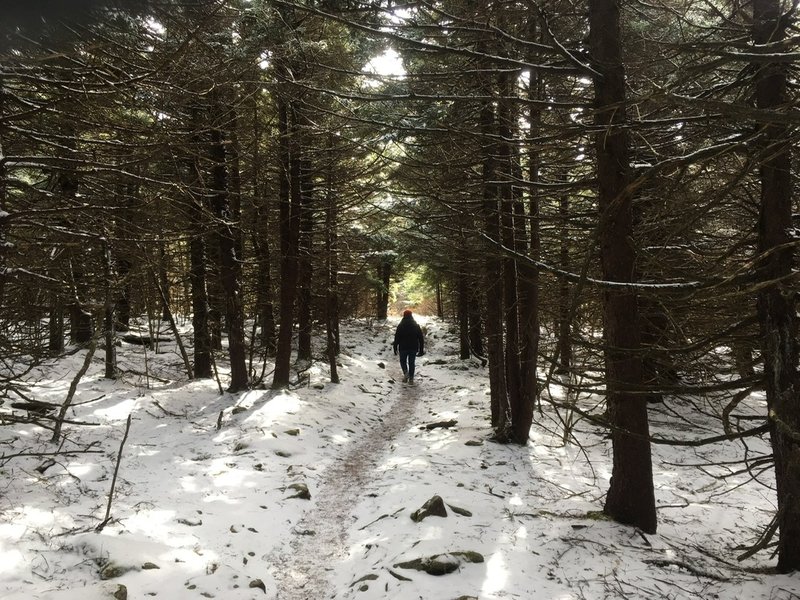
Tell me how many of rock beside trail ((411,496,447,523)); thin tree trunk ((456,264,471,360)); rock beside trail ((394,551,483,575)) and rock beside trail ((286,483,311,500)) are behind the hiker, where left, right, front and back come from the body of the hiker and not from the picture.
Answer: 3

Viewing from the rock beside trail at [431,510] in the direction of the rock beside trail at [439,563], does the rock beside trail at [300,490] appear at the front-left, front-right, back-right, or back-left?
back-right

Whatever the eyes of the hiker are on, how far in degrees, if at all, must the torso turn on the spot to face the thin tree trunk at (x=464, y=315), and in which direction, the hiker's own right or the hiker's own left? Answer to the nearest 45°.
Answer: approximately 45° to the hiker's own right

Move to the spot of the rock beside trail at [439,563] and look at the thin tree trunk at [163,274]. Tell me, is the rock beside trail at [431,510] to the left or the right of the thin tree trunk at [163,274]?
right

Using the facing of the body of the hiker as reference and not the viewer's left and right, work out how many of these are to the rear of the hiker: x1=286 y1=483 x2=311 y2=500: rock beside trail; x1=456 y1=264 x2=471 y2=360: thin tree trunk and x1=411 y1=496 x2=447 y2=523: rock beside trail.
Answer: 2

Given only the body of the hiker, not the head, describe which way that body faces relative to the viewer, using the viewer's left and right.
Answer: facing away from the viewer

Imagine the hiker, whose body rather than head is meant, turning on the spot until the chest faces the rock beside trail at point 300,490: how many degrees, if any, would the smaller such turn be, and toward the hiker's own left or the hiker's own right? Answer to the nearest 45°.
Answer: approximately 180°

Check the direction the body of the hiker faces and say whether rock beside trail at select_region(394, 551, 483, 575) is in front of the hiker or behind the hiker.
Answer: behind

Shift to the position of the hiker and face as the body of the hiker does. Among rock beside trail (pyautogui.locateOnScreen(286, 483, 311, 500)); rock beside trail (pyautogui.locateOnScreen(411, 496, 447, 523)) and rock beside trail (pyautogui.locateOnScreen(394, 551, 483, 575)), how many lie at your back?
3

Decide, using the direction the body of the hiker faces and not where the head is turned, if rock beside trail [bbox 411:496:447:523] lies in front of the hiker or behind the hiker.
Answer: behind
